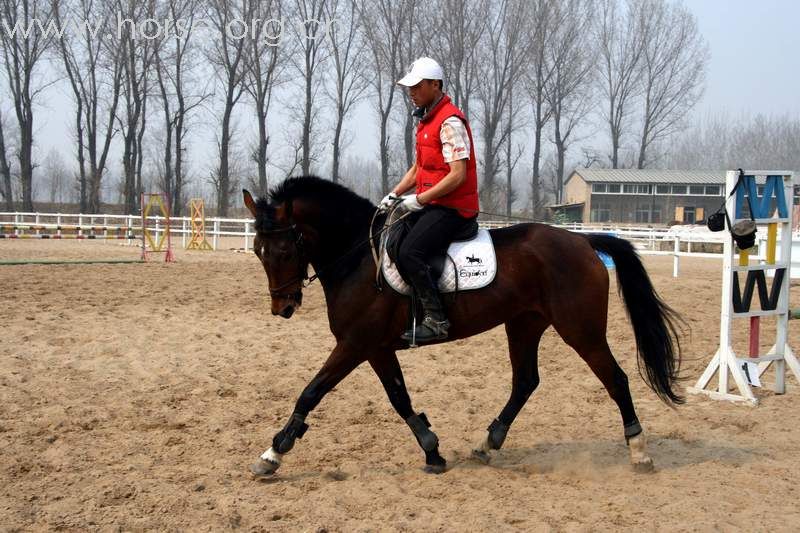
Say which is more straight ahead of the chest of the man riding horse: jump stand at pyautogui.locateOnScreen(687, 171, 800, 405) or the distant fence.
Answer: the distant fence

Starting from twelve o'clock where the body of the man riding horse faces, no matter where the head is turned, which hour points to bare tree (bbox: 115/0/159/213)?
The bare tree is roughly at 2 o'clock from the man riding horse.

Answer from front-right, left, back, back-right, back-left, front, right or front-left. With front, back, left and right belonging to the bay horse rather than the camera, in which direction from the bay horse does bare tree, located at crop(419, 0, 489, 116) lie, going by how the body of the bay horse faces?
right

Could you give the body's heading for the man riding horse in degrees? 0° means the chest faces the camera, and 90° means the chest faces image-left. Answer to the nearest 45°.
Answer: approximately 90°

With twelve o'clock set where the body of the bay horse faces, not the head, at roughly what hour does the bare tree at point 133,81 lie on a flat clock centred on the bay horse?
The bare tree is roughly at 2 o'clock from the bay horse.

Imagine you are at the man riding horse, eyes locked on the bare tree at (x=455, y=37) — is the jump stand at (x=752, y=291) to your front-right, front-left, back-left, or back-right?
front-right

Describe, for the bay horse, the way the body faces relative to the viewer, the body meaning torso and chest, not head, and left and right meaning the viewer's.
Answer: facing to the left of the viewer

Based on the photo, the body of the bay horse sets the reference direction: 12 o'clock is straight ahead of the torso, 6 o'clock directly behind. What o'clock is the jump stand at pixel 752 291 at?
The jump stand is roughly at 5 o'clock from the bay horse.

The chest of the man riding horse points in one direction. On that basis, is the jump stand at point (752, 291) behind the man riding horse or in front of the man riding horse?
behind

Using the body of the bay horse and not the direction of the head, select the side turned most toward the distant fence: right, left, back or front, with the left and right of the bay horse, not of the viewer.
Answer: right
